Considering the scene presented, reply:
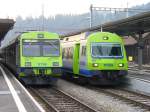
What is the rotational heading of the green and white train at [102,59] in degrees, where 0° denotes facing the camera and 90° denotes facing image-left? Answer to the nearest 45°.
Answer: approximately 315°

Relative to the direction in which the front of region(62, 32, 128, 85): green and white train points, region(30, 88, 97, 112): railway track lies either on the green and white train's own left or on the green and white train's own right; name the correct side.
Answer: on the green and white train's own right

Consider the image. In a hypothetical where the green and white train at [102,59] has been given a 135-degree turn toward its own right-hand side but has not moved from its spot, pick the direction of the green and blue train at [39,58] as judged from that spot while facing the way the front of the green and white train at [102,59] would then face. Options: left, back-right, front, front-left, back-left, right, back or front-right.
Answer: front
